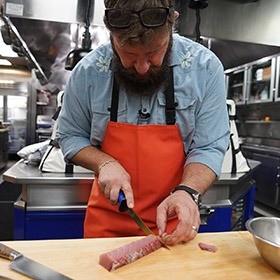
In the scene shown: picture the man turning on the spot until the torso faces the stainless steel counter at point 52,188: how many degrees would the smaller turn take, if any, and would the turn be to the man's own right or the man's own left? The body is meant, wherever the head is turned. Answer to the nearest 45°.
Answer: approximately 135° to the man's own right

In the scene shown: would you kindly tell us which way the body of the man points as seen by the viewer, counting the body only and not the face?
toward the camera
